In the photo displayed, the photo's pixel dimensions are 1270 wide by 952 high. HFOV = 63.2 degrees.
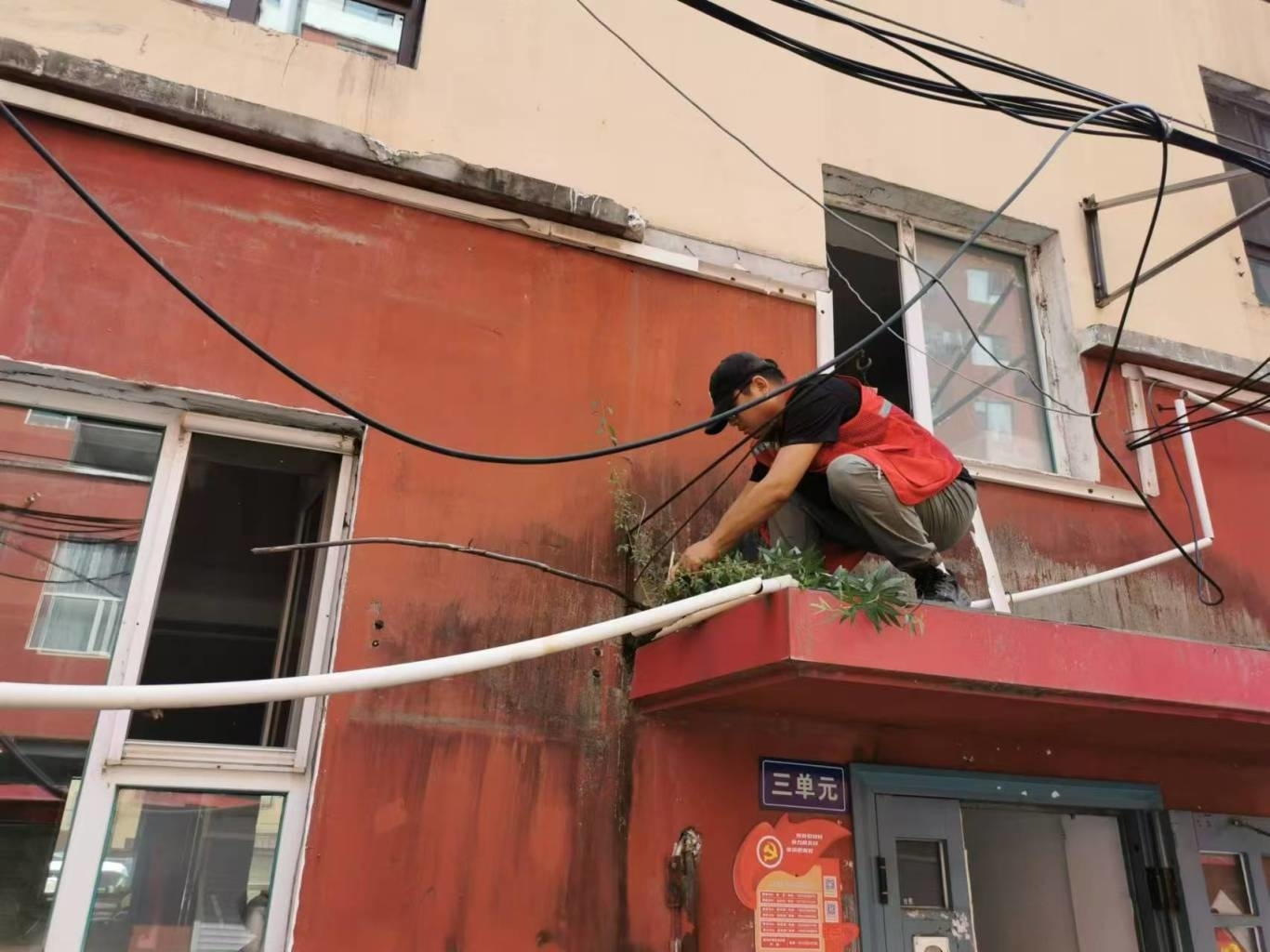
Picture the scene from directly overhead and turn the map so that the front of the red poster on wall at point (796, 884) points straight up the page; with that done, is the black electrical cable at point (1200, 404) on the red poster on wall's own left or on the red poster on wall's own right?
on the red poster on wall's own left

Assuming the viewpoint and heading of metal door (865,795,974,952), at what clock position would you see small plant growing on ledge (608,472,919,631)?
The small plant growing on ledge is roughly at 1 o'clock from the metal door.

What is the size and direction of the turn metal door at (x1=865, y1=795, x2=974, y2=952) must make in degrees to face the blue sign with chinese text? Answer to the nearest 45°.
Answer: approximately 45° to its right

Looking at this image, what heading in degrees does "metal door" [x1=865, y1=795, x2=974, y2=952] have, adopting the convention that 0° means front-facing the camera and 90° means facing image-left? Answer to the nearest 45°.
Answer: approximately 0°

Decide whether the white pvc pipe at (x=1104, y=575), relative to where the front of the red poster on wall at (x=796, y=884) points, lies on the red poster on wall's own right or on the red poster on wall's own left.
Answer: on the red poster on wall's own left

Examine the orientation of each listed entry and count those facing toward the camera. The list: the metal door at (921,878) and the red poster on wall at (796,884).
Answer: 2
